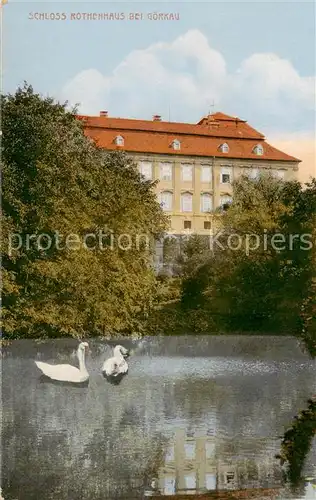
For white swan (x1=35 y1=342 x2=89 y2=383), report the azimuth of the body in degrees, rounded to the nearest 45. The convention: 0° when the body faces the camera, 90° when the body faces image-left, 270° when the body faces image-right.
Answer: approximately 270°

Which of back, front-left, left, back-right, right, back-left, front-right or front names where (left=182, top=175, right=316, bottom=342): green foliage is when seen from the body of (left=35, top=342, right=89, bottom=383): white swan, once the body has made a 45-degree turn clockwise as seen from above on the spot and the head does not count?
front-left

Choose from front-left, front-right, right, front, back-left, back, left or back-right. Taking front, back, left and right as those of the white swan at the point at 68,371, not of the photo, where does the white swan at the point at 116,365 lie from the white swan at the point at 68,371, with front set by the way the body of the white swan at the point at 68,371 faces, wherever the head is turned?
front
